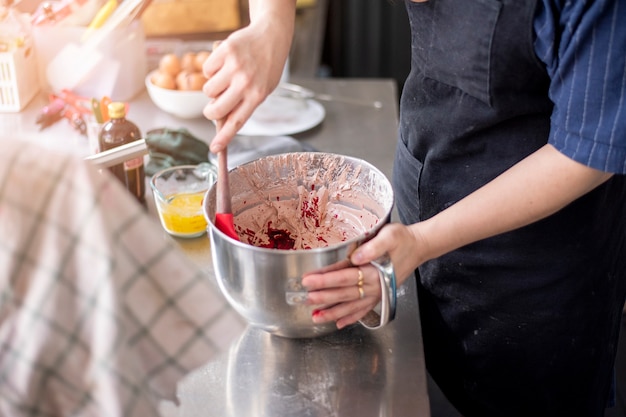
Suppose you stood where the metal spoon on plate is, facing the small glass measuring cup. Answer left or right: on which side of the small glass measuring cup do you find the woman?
left

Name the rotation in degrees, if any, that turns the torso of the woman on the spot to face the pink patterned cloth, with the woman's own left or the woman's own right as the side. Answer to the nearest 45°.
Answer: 0° — they already face it

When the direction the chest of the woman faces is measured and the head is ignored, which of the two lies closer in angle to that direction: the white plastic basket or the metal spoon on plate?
the white plastic basket

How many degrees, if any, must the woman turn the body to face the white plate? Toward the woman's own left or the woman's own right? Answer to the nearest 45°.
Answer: approximately 90° to the woman's own right

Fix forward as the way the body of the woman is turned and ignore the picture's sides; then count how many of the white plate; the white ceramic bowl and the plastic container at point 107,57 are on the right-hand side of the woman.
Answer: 3

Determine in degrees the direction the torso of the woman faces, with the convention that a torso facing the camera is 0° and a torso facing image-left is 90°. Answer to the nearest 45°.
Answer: approximately 45°

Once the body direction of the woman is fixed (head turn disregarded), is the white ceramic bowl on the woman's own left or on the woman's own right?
on the woman's own right

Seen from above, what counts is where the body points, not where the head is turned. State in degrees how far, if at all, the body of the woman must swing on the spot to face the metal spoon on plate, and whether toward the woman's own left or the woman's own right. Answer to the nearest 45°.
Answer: approximately 90° to the woman's own right

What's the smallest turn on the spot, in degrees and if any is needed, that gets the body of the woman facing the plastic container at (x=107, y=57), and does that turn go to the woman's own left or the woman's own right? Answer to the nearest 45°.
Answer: approximately 90° to the woman's own right

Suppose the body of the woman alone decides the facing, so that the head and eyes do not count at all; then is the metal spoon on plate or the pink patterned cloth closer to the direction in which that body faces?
the pink patterned cloth
